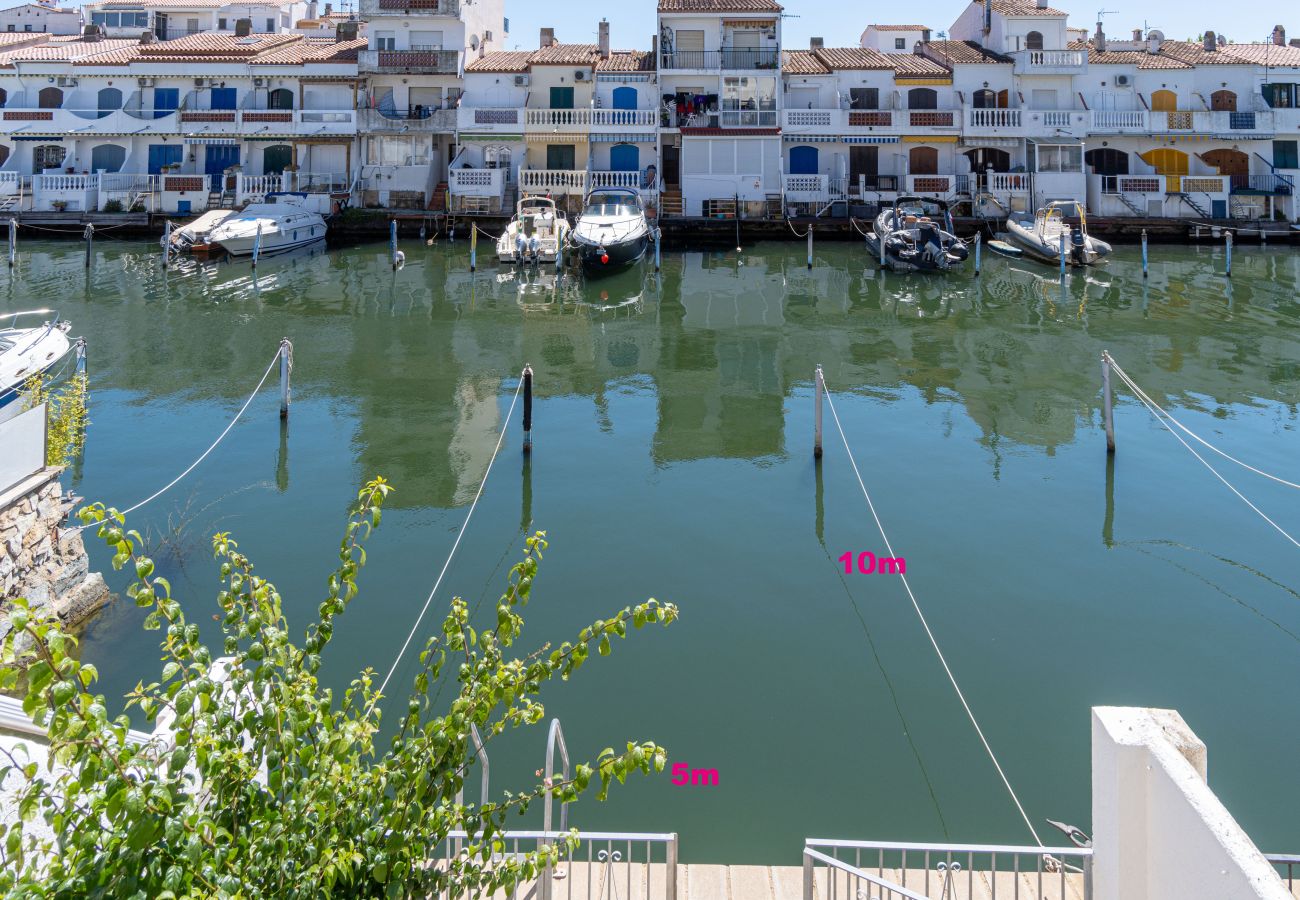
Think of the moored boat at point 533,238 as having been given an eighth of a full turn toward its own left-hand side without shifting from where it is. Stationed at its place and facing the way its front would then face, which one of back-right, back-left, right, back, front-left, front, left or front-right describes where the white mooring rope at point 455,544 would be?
back-left

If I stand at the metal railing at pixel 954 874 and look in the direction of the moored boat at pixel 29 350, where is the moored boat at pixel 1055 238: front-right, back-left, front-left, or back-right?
front-right

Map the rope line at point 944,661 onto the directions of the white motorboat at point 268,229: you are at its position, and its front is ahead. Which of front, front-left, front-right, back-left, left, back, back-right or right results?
front-left

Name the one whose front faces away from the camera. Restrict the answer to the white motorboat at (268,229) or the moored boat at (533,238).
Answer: the moored boat

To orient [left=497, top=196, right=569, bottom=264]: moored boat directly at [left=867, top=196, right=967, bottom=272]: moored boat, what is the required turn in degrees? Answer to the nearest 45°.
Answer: approximately 90° to its right

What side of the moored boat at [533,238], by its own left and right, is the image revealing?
back

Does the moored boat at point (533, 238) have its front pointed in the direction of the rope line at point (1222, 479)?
no

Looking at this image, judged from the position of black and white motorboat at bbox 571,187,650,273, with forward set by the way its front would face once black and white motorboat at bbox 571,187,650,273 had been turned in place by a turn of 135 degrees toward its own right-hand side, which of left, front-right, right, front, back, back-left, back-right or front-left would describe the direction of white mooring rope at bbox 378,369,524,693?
back-left

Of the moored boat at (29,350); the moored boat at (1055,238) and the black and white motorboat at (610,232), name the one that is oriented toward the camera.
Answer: the black and white motorboat

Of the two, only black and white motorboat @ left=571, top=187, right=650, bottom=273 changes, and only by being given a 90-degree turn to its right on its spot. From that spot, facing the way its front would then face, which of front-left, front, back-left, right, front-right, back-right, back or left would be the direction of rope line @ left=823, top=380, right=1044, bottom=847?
left

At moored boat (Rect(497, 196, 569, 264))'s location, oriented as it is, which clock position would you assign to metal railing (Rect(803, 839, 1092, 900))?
The metal railing is roughly at 6 o'clock from the moored boat.

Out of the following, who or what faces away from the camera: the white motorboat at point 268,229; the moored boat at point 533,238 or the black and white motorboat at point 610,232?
the moored boat

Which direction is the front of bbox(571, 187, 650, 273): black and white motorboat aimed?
toward the camera
